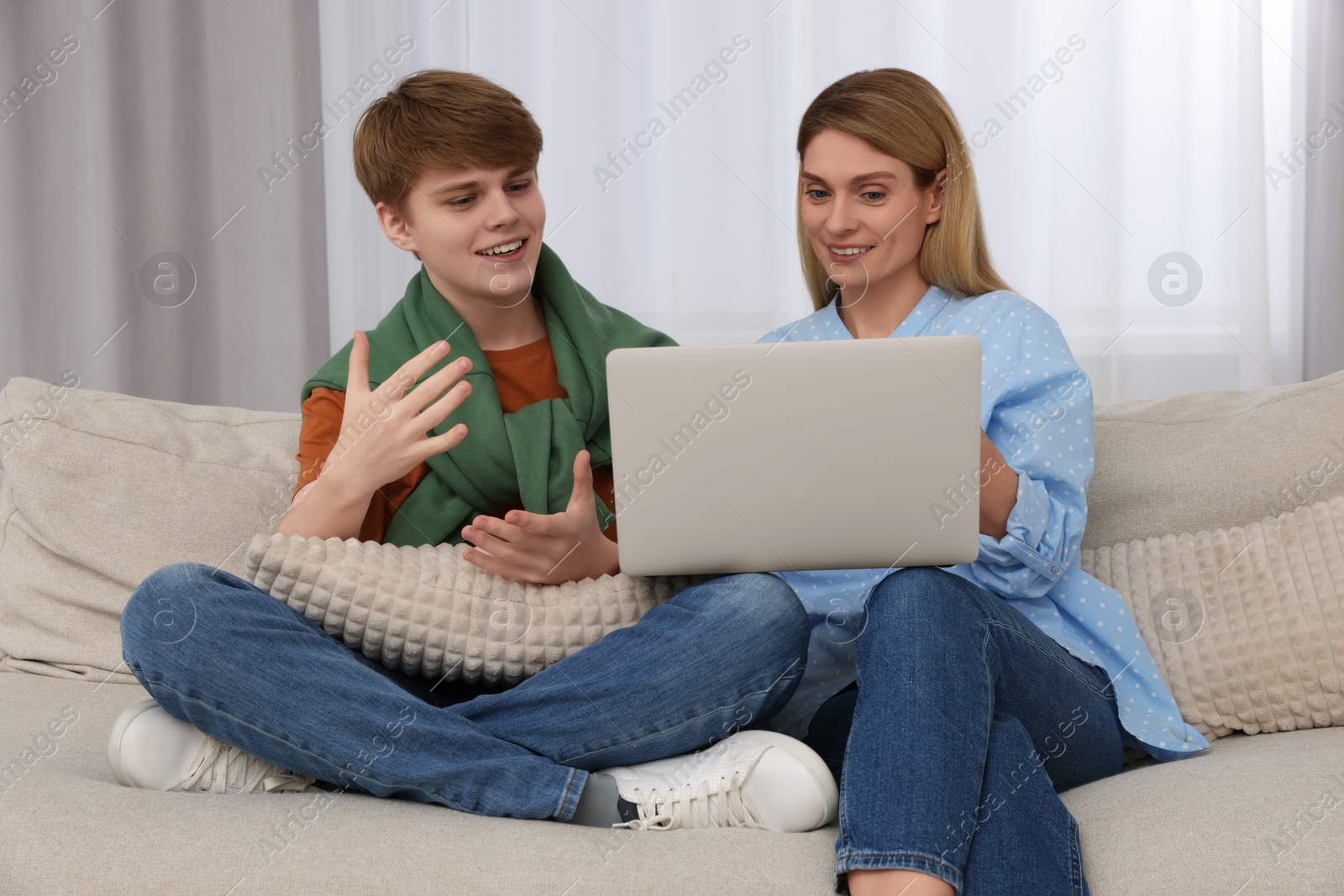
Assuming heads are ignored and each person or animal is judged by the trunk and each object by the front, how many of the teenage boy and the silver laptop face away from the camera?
1

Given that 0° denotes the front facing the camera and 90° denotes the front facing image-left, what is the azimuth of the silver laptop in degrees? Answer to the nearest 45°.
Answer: approximately 180°

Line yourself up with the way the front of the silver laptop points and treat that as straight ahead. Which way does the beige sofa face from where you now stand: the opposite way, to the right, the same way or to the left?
the opposite way

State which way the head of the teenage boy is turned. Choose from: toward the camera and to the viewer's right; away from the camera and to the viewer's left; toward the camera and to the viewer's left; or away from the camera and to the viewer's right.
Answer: toward the camera and to the viewer's right
